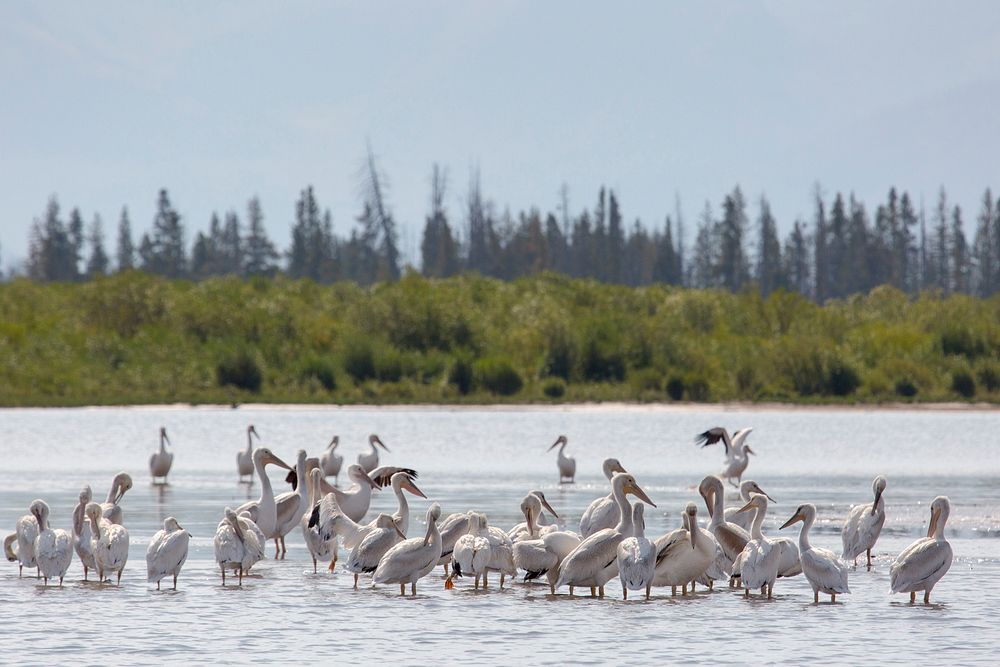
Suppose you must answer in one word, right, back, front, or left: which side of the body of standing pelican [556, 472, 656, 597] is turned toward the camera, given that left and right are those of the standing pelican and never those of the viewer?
right

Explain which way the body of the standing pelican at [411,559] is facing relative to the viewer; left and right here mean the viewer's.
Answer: facing to the right of the viewer

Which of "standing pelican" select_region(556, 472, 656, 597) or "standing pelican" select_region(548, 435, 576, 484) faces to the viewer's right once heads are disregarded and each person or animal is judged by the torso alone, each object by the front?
"standing pelican" select_region(556, 472, 656, 597)

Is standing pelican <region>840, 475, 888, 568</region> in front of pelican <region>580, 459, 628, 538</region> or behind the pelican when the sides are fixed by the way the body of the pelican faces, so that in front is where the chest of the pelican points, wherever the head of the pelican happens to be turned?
in front

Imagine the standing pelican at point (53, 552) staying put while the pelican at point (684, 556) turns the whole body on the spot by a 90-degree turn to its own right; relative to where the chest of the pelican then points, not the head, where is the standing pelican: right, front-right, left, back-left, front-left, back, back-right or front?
front-right

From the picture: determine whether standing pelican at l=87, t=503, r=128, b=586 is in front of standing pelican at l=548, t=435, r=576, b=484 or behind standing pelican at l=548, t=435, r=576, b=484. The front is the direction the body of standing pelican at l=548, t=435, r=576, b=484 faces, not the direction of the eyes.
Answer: in front

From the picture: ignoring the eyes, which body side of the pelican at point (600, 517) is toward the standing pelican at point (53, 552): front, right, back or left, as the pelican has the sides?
back

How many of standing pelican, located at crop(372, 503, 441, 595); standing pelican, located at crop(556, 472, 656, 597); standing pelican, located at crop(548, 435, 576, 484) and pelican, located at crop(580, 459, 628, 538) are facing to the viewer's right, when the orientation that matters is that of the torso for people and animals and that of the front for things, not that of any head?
3

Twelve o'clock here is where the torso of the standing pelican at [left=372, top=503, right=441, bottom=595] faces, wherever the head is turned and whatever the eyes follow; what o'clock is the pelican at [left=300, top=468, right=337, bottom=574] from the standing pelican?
The pelican is roughly at 8 o'clock from the standing pelican.

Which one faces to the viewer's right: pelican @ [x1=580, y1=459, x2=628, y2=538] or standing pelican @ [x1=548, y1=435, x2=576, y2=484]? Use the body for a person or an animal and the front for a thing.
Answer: the pelican
